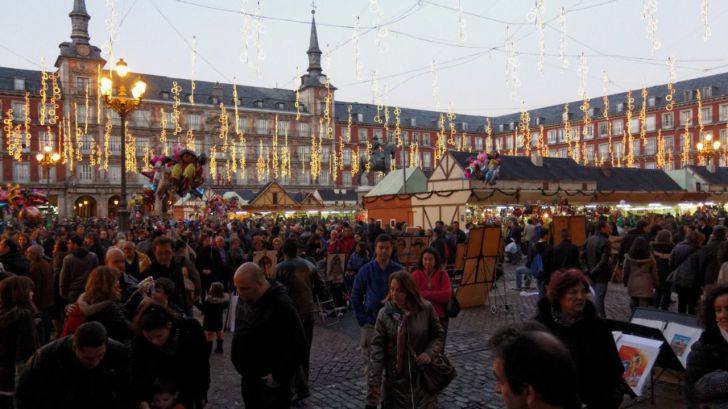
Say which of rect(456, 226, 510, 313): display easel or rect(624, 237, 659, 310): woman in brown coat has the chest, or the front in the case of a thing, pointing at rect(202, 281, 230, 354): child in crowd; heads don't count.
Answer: the display easel

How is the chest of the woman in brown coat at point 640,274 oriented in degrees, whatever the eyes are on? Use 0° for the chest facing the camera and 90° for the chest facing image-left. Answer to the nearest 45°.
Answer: approximately 180°

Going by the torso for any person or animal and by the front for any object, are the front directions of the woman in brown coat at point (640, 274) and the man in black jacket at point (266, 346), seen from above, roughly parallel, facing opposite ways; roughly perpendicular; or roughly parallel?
roughly parallel, facing opposite ways

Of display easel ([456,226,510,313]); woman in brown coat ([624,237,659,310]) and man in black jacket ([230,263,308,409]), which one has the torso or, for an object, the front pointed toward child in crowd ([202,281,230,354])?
the display easel

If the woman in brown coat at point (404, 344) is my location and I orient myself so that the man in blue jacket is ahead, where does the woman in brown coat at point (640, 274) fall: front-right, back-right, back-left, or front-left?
front-right

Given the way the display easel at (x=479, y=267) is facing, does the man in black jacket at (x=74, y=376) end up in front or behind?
in front
